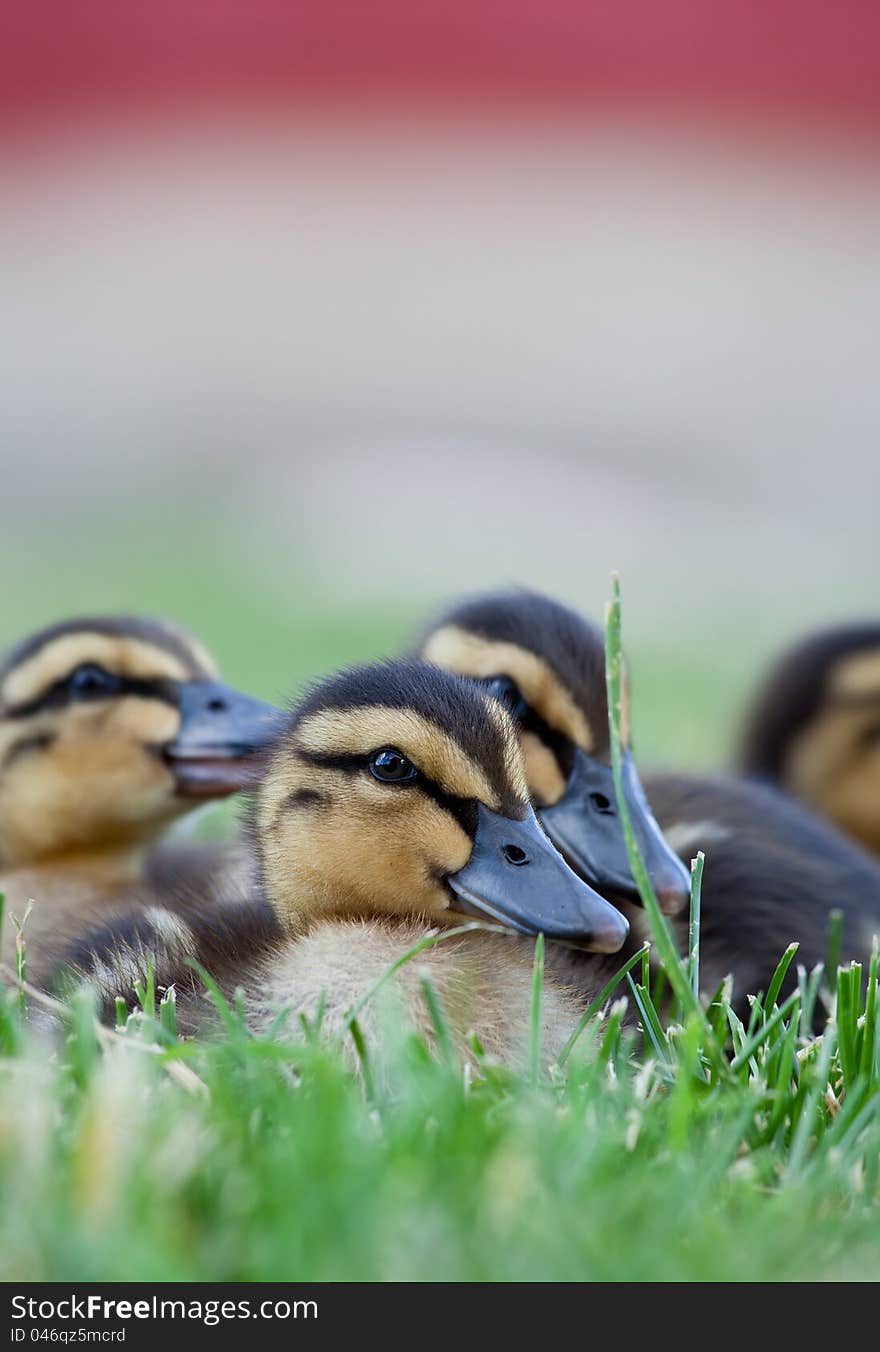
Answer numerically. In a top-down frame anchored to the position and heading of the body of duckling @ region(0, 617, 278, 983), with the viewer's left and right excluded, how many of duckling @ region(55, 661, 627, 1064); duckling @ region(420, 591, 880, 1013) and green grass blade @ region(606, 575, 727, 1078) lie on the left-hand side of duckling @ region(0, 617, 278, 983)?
0

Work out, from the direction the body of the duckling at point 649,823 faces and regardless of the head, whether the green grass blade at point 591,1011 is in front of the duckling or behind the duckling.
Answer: in front

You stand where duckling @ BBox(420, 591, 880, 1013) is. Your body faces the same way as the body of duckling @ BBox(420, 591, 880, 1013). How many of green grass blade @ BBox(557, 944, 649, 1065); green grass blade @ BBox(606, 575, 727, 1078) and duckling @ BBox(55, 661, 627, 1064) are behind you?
0

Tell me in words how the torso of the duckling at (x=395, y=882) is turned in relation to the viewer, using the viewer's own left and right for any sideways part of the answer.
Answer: facing the viewer and to the right of the viewer

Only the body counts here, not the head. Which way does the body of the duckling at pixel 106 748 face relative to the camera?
to the viewer's right

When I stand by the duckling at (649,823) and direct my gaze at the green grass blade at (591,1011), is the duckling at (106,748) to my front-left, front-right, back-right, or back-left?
back-right

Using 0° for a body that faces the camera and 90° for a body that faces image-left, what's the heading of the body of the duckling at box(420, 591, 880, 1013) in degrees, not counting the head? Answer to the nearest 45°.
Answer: approximately 45°

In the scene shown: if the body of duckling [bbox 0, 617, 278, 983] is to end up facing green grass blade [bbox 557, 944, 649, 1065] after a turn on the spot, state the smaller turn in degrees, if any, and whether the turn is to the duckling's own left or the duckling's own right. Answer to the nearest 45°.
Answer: approximately 90° to the duckling's own right

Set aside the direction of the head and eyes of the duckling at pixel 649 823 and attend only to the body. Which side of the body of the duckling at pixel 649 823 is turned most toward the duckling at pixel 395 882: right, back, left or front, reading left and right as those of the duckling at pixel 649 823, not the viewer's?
front

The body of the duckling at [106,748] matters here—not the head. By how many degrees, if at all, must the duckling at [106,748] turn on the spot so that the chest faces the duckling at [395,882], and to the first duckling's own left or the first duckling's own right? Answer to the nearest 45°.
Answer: approximately 90° to the first duckling's own right

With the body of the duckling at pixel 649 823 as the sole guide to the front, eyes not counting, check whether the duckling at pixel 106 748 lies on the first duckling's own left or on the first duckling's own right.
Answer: on the first duckling's own right

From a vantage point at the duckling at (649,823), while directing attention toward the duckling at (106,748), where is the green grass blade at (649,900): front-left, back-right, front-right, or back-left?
back-left
